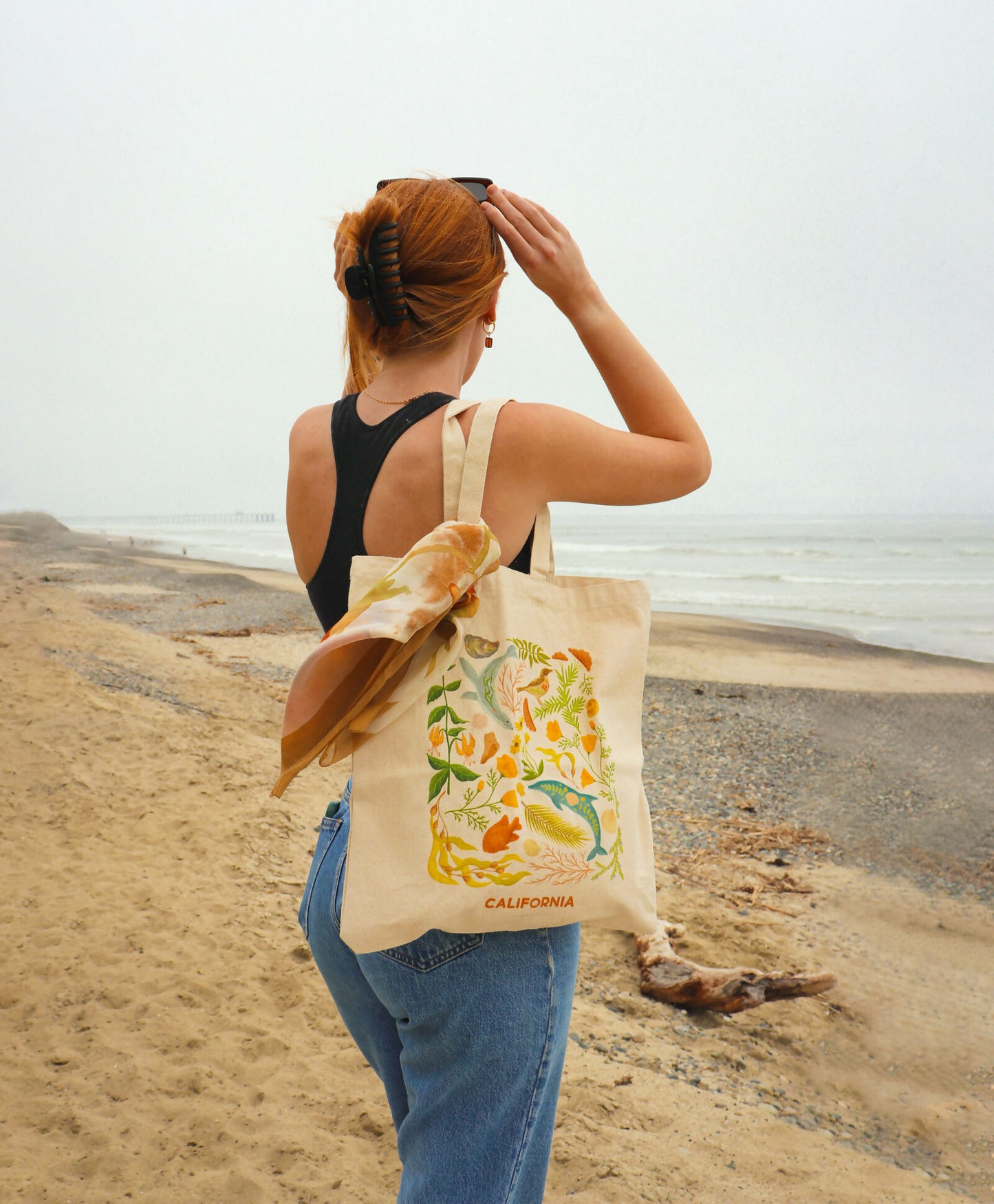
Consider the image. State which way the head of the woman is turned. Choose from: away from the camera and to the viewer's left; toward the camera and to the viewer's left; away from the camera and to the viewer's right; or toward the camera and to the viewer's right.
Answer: away from the camera and to the viewer's right

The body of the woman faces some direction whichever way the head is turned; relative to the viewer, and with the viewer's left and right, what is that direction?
facing away from the viewer and to the right of the viewer

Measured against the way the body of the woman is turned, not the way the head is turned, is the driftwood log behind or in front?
in front
